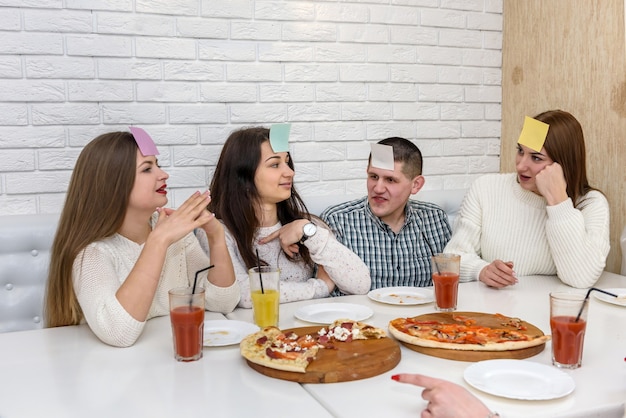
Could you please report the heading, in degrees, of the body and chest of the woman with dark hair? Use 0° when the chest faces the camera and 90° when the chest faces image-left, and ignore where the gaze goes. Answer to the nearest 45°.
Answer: approximately 315°

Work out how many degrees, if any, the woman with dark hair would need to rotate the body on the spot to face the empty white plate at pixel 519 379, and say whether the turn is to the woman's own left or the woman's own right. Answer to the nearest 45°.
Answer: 0° — they already face it

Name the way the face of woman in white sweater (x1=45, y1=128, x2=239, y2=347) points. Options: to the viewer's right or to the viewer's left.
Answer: to the viewer's right

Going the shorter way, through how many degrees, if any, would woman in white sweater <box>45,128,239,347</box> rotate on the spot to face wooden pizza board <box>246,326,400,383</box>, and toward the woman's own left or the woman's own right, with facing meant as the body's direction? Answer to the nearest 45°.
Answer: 0° — they already face it

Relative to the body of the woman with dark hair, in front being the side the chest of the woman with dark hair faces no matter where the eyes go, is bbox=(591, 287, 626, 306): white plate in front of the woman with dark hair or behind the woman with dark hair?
in front

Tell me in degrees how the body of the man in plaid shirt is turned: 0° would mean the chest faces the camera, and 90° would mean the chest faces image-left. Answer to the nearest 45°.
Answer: approximately 0°

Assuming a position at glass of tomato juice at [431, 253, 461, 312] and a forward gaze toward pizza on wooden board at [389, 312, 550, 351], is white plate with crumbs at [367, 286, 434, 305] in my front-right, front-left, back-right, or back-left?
back-right
